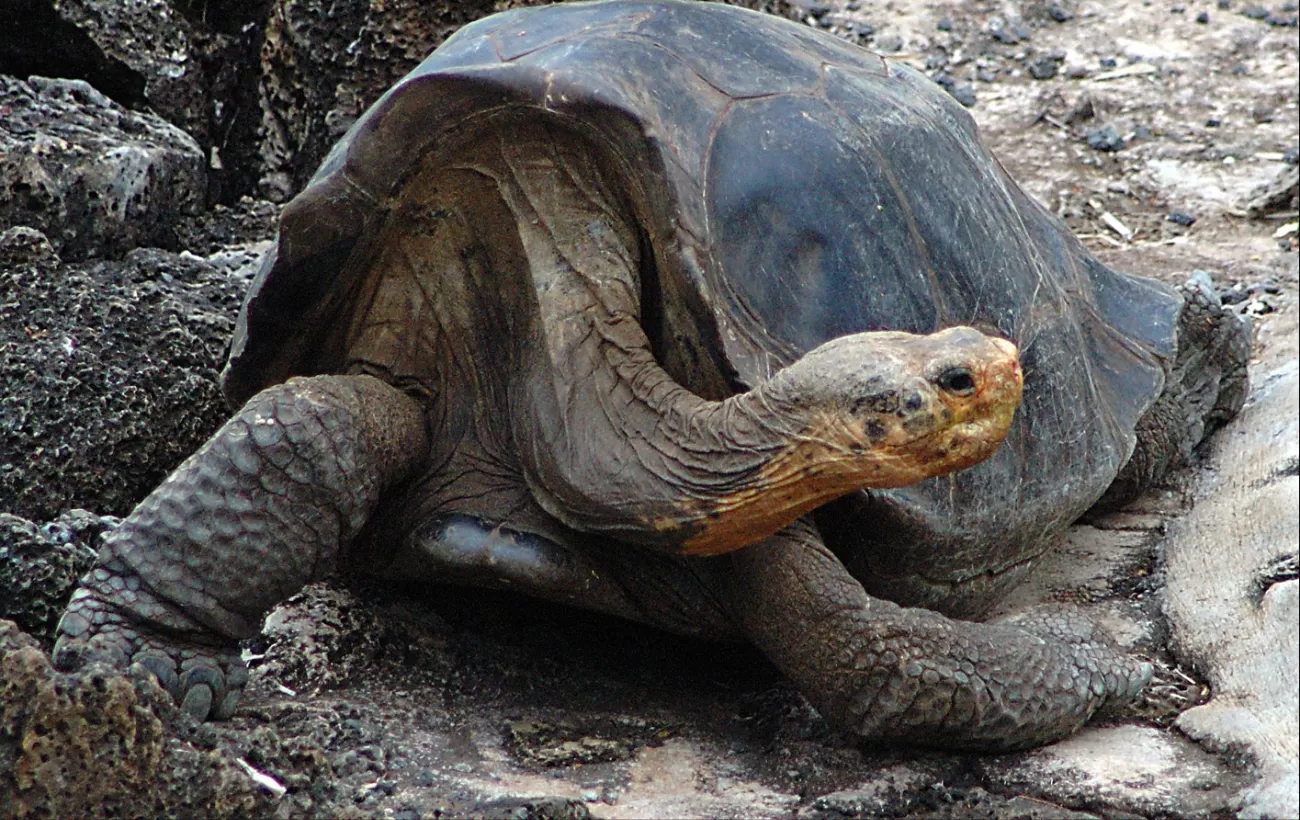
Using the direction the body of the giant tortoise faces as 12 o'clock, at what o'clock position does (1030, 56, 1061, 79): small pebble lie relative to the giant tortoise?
The small pebble is roughly at 5 o'clock from the giant tortoise.

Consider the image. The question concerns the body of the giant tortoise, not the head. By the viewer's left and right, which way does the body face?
facing the viewer and to the left of the viewer

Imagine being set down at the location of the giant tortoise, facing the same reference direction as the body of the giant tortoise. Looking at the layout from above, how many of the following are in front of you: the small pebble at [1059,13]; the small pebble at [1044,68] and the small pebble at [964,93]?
0

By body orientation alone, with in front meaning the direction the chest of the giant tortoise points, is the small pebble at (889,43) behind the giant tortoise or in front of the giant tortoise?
behind

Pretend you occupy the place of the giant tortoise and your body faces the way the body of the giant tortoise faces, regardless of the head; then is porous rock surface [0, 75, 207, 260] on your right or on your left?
on your right

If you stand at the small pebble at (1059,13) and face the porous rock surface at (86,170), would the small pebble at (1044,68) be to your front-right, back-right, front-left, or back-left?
front-left

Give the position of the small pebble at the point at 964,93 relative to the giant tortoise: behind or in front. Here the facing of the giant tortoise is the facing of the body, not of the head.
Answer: behind

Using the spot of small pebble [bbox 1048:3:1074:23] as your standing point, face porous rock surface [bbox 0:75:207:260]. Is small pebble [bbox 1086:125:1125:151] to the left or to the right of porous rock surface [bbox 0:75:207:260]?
left

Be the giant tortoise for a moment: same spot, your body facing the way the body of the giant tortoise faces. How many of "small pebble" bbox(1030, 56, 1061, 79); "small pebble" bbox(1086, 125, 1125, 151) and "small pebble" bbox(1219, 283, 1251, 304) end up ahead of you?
0

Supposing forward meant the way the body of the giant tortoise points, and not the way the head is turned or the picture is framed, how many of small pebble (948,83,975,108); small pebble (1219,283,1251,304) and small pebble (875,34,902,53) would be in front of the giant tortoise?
0

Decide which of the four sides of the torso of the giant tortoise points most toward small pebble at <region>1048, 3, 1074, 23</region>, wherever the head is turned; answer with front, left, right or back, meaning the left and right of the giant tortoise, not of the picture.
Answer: back

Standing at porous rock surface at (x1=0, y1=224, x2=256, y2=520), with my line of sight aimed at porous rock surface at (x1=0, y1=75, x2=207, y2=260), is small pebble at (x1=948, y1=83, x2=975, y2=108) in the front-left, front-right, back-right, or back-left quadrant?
front-right

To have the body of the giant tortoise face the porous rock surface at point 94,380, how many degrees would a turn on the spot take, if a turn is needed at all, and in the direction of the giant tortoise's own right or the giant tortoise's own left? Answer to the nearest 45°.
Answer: approximately 90° to the giant tortoise's own right

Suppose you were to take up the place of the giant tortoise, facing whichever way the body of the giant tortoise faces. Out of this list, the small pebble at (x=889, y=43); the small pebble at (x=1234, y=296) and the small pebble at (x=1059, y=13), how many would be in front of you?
0

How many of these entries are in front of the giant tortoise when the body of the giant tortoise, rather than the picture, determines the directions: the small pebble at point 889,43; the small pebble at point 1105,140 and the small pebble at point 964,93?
0

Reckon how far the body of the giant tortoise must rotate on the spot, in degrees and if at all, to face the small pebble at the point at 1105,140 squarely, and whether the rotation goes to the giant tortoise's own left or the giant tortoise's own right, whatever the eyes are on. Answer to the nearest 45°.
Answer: approximately 180°
